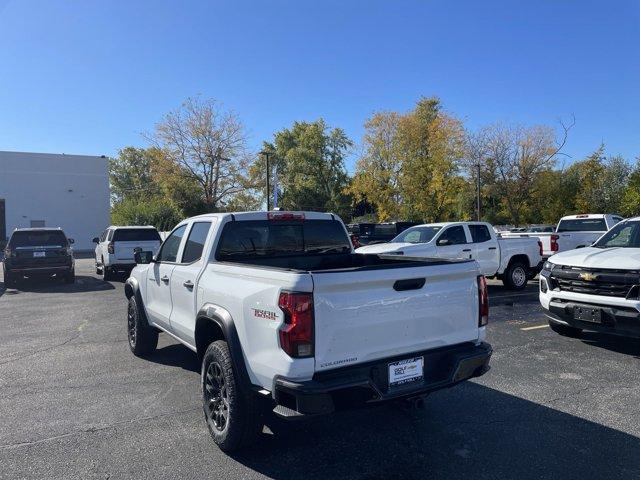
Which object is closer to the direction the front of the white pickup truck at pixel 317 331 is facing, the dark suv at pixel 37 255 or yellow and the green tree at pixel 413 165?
the dark suv

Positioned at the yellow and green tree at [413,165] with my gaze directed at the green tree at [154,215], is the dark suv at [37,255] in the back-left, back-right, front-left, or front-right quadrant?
front-left

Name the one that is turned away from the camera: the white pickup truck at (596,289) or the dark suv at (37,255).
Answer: the dark suv

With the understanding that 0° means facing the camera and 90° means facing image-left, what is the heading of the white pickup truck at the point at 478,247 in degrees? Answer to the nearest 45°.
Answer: approximately 45°

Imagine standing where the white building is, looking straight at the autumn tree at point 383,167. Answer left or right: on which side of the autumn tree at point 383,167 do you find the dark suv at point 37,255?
right

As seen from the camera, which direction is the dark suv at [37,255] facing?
away from the camera

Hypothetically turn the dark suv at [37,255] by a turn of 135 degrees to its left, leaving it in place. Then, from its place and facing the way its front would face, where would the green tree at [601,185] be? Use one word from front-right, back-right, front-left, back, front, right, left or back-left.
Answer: back-left

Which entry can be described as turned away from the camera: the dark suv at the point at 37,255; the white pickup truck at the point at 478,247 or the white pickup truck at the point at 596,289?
the dark suv

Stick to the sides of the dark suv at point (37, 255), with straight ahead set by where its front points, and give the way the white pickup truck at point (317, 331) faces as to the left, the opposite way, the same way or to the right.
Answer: the same way

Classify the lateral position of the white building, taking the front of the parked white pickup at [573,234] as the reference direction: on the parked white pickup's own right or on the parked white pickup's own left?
on the parked white pickup's own left

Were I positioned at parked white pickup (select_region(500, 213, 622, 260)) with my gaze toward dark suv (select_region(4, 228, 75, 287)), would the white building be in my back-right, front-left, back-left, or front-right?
front-right

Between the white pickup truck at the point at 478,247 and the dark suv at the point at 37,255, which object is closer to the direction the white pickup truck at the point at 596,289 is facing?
the dark suv

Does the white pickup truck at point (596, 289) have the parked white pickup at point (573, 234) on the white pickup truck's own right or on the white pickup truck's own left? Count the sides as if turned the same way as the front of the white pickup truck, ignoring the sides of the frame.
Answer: on the white pickup truck's own right

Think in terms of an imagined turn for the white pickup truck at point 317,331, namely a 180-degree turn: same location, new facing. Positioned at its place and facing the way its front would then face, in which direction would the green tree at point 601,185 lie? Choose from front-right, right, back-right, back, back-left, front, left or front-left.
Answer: left

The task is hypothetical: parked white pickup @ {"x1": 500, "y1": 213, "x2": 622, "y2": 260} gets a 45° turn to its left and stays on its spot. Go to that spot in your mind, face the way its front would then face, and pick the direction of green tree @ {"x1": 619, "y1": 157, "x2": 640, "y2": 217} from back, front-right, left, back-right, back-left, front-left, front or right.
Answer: front

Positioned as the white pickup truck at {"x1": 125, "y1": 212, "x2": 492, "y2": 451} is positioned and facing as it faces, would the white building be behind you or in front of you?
in front

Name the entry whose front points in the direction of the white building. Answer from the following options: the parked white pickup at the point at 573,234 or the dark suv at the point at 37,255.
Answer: the dark suv

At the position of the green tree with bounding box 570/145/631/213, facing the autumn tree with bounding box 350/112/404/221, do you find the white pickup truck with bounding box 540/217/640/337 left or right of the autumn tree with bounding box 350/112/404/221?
left
